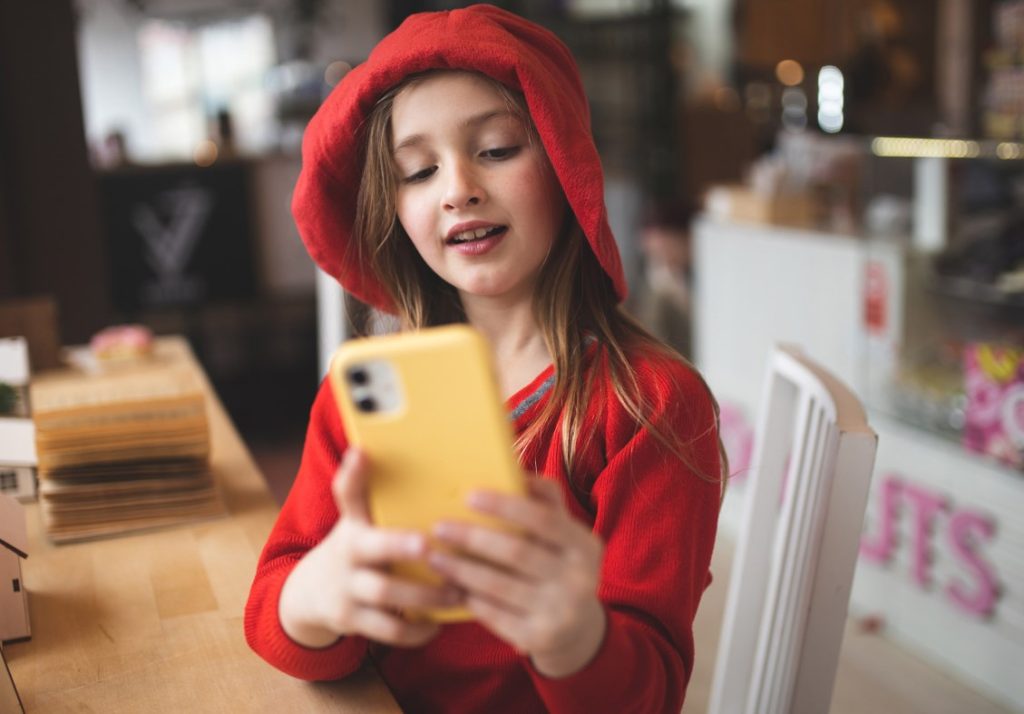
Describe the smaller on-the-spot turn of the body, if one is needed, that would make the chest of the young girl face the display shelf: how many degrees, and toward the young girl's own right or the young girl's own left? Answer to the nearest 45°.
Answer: approximately 135° to the young girl's own left

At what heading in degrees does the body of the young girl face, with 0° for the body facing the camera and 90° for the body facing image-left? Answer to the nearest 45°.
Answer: approximately 0°
